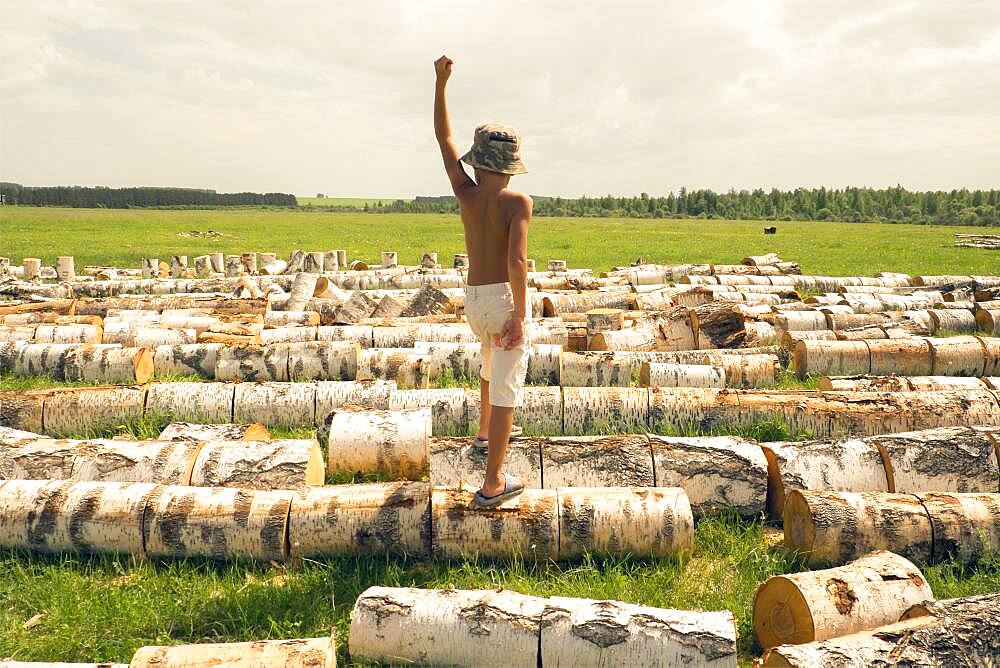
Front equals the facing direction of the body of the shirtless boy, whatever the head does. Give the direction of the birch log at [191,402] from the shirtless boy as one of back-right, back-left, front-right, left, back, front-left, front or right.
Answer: left

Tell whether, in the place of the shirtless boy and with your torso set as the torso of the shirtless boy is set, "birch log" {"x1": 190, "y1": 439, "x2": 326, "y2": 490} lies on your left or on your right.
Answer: on your left

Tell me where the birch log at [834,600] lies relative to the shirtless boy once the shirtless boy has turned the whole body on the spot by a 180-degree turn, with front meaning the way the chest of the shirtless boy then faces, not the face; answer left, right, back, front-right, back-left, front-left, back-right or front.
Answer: left

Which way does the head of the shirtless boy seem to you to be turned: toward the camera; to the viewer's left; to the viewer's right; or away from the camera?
away from the camera

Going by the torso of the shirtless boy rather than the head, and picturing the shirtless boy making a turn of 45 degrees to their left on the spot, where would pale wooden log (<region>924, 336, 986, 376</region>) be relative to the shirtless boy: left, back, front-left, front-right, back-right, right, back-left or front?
front-right

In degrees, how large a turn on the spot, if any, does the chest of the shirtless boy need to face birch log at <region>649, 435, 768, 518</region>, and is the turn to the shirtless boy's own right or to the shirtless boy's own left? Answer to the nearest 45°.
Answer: approximately 45° to the shirtless boy's own right

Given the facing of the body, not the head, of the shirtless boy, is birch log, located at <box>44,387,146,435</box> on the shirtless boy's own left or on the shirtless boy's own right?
on the shirtless boy's own left

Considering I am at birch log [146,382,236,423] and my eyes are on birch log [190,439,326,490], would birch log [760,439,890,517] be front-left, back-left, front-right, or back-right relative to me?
front-left

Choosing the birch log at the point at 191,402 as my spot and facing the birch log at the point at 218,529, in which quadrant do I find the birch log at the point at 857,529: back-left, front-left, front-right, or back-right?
front-left

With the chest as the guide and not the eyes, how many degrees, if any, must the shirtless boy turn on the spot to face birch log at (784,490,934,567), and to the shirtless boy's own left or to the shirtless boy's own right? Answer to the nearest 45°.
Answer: approximately 45° to the shirtless boy's own right

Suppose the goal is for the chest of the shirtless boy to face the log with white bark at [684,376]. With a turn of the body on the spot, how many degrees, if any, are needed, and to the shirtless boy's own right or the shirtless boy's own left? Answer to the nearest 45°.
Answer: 0° — they already face it

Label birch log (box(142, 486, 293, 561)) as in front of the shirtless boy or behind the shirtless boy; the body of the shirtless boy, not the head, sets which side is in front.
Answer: behind

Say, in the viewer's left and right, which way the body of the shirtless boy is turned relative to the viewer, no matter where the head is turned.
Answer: facing away from the viewer and to the right of the viewer

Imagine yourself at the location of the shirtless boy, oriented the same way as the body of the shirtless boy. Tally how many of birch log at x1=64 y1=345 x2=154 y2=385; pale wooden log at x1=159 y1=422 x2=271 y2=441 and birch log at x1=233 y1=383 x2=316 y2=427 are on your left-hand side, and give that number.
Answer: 3
